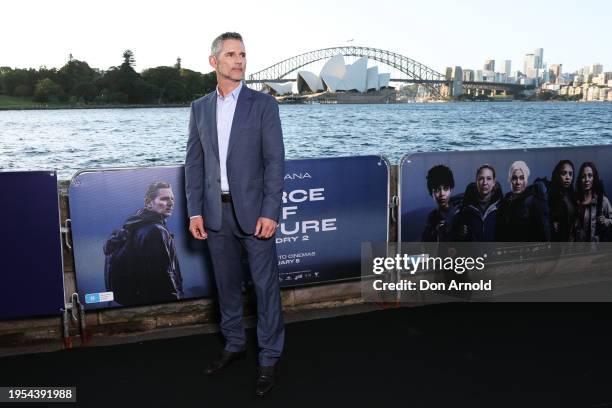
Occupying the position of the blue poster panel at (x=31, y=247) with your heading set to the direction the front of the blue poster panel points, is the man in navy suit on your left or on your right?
on your left

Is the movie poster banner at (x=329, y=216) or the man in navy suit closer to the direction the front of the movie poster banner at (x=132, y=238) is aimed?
the man in navy suit

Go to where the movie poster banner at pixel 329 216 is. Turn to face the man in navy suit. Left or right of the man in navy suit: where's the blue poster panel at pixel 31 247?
right

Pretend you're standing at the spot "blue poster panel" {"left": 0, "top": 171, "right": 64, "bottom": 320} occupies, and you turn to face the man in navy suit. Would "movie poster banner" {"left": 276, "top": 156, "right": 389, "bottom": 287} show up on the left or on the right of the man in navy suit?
left

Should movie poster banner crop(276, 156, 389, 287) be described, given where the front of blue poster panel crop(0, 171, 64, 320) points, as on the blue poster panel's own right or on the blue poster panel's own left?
on the blue poster panel's own left

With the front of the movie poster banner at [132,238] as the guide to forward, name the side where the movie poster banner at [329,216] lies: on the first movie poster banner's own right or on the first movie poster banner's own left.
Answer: on the first movie poster banner's own left

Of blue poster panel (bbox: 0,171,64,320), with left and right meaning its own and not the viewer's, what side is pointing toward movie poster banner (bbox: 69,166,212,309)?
left

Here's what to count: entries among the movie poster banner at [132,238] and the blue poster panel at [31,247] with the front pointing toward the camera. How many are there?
2

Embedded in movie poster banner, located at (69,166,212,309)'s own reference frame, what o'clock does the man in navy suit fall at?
The man in navy suit is roughly at 11 o'clock from the movie poster banner.
